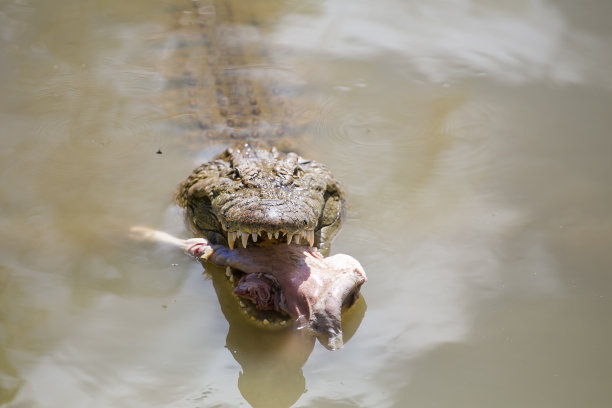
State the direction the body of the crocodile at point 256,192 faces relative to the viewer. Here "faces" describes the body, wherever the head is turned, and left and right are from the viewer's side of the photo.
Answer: facing the viewer
